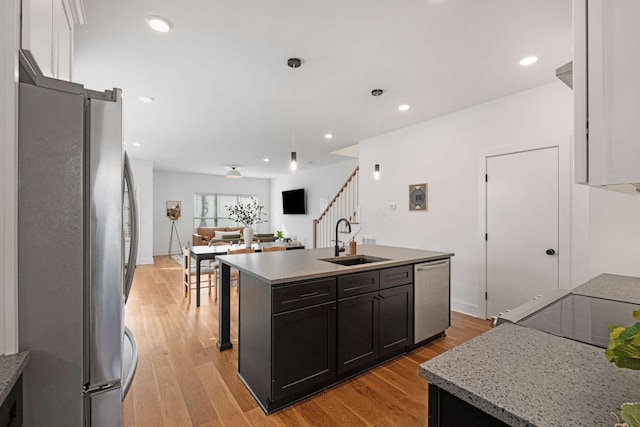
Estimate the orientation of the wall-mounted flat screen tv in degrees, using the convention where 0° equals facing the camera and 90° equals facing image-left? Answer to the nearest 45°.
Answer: approximately 45°

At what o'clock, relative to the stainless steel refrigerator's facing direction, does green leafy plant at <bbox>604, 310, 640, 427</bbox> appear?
The green leafy plant is roughly at 2 o'clock from the stainless steel refrigerator.

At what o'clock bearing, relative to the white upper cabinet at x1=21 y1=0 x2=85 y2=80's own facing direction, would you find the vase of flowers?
The vase of flowers is roughly at 10 o'clock from the white upper cabinet.

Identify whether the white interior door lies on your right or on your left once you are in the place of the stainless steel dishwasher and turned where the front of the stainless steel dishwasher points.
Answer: on your left

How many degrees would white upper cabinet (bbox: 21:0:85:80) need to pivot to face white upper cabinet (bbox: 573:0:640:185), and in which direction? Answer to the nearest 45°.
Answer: approximately 45° to its right

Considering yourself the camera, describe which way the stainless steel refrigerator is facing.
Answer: facing to the right of the viewer

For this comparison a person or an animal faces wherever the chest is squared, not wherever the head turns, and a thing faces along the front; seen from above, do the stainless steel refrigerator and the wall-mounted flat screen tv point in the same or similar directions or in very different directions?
very different directions

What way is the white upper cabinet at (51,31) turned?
to the viewer's right

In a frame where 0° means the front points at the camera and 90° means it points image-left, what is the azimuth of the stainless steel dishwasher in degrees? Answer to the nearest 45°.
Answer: approximately 315°

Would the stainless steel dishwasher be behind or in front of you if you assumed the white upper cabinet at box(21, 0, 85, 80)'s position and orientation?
in front

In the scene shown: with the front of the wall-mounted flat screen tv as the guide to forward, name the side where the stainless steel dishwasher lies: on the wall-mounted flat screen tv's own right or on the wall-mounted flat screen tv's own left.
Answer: on the wall-mounted flat screen tv's own left

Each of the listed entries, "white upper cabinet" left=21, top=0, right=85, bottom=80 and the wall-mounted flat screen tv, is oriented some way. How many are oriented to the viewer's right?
1

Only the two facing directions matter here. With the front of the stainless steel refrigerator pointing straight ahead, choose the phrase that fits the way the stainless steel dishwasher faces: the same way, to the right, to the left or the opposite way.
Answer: to the right
